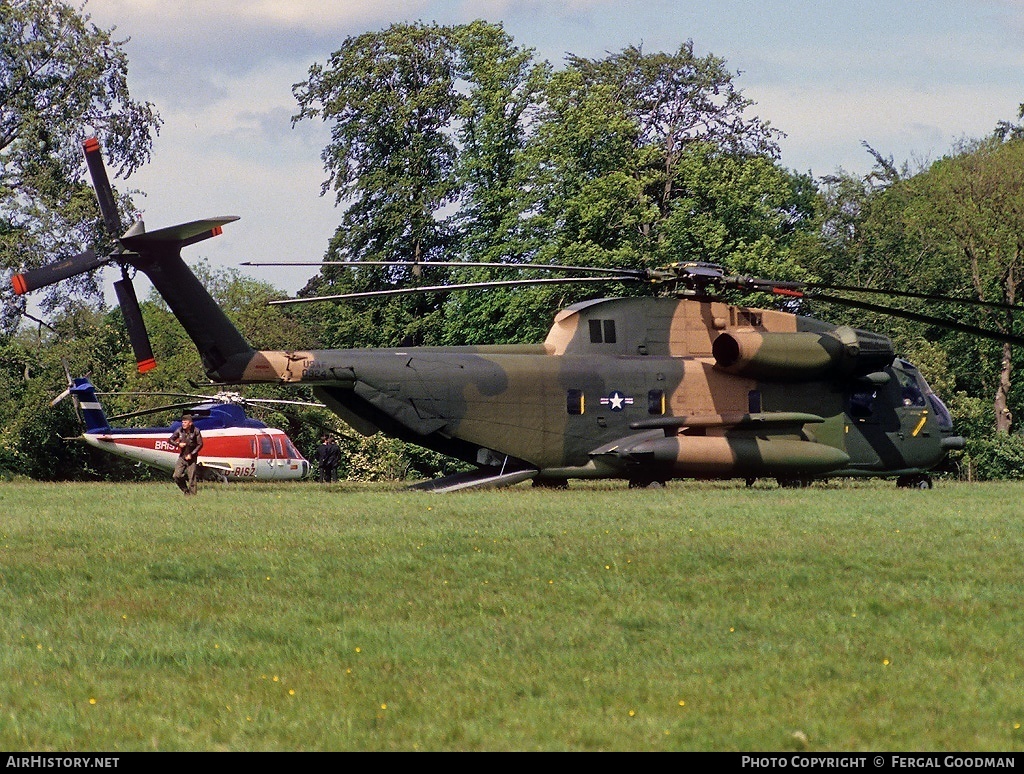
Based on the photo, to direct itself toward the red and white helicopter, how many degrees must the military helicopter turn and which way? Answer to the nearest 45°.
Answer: approximately 135° to its left

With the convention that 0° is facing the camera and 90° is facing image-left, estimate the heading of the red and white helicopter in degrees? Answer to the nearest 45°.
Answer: approximately 270°

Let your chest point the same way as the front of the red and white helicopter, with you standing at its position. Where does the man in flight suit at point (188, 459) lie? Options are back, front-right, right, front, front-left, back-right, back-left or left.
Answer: right

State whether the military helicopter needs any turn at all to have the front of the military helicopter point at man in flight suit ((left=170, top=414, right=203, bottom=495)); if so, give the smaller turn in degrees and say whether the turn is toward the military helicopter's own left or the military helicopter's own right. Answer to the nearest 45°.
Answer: approximately 180°

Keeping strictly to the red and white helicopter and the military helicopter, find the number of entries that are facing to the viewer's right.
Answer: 2

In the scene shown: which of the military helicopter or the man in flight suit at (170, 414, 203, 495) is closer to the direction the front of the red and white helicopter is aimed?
the military helicopter

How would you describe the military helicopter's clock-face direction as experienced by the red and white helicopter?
The military helicopter is roughly at 2 o'clock from the red and white helicopter.

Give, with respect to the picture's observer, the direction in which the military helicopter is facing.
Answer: facing to the right of the viewer
